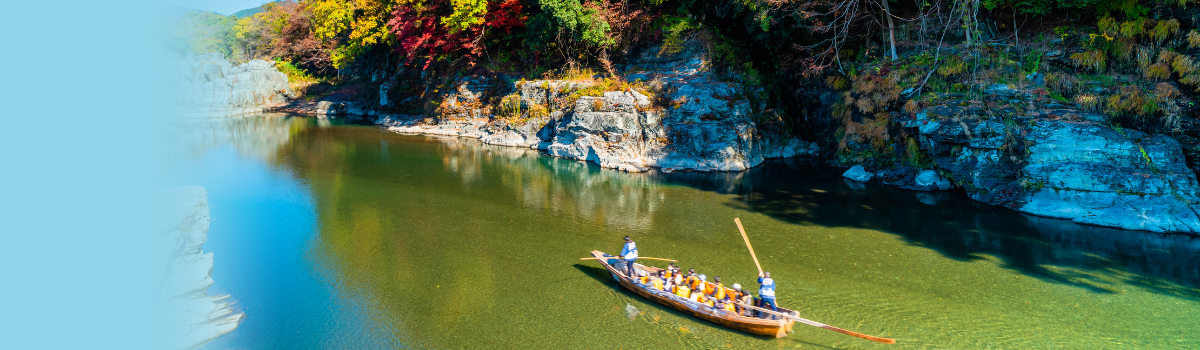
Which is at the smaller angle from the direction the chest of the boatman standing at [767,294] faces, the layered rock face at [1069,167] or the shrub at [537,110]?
the shrub

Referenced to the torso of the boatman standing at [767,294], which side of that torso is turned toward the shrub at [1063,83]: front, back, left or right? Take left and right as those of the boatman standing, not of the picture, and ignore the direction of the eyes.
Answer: right

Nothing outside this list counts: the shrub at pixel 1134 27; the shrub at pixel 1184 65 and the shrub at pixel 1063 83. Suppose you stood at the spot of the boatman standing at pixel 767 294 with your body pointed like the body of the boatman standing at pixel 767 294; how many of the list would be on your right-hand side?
3

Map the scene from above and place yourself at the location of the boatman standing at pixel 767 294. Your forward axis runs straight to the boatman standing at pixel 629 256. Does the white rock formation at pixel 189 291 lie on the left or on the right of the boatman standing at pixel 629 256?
left

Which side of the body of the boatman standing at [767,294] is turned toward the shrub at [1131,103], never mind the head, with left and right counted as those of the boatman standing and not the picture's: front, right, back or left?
right

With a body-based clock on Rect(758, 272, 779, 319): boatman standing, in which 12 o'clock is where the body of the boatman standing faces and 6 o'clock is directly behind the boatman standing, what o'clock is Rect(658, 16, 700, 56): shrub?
The shrub is roughly at 1 o'clock from the boatman standing.

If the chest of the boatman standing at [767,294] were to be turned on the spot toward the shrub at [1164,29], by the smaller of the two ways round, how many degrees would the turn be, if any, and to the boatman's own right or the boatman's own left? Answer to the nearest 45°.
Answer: approximately 90° to the boatman's own right

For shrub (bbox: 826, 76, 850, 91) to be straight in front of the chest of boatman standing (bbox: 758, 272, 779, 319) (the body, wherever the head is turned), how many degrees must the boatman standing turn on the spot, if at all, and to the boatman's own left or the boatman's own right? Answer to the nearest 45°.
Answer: approximately 45° to the boatman's own right

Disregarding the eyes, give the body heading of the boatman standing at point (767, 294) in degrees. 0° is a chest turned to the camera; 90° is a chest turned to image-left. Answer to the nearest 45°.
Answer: approximately 135°

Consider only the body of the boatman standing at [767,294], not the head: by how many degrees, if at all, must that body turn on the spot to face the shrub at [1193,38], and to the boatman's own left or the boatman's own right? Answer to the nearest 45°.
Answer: approximately 90° to the boatman's own right

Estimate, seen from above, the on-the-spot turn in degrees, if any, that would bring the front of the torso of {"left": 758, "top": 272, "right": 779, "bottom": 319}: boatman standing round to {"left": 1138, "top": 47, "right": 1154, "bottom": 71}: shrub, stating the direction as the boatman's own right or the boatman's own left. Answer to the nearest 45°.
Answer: approximately 90° to the boatman's own right

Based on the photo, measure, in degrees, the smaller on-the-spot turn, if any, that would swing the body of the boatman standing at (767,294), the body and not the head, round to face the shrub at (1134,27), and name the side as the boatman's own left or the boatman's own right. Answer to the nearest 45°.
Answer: approximately 90° to the boatman's own right
